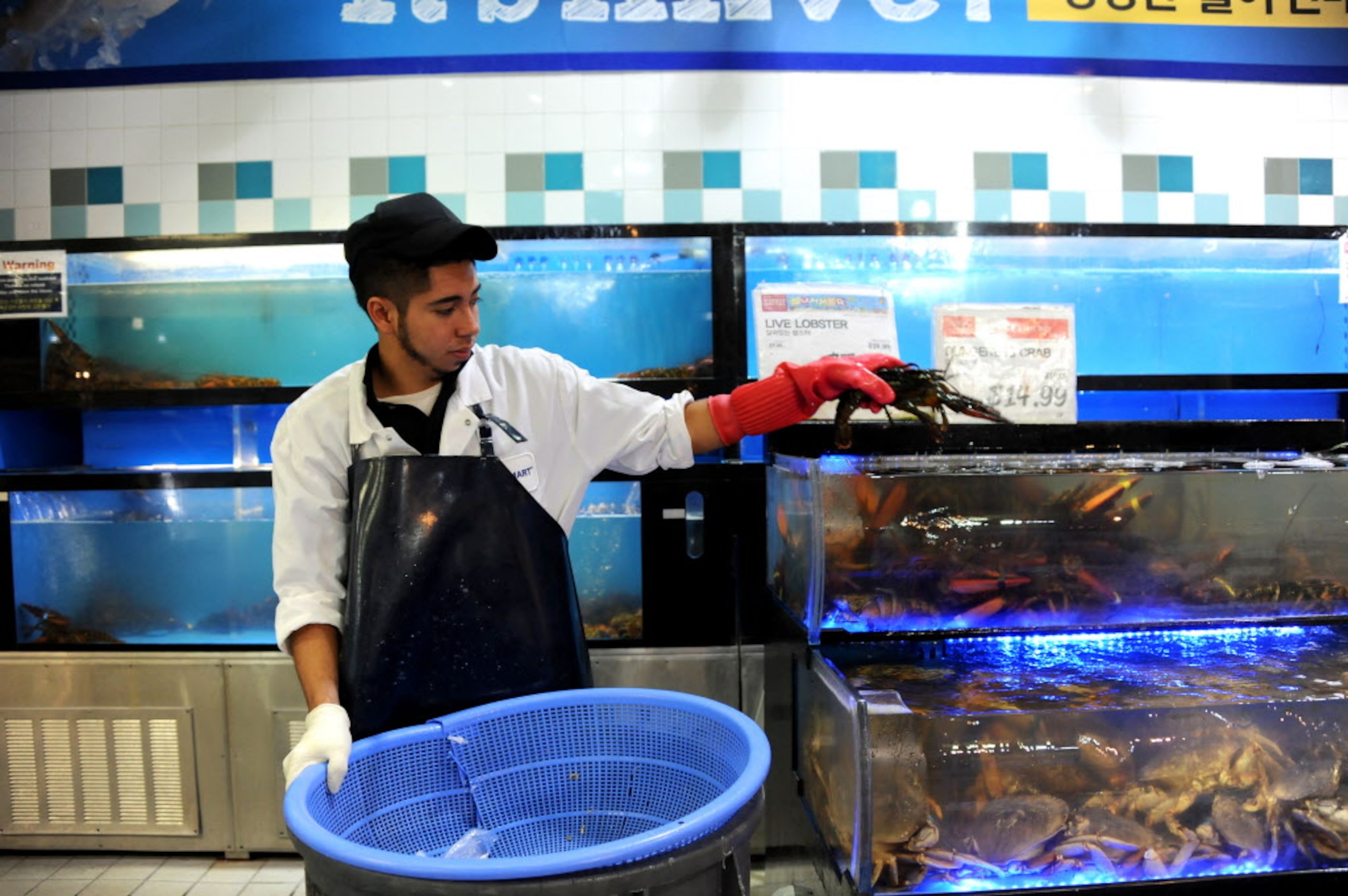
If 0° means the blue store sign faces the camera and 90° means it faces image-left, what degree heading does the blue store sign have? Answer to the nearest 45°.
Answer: approximately 0°

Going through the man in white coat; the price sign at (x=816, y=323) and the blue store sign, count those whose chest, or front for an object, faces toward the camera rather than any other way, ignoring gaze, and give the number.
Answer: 3

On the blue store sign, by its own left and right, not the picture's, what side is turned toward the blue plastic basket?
front

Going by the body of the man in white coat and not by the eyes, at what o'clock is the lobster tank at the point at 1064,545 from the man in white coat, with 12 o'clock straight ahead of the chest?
The lobster tank is roughly at 9 o'clock from the man in white coat.

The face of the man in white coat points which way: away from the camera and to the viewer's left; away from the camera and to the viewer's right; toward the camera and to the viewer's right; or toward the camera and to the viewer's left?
toward the camera and to the viewer's right

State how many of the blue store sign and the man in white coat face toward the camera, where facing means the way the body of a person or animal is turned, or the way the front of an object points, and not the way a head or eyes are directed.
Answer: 2

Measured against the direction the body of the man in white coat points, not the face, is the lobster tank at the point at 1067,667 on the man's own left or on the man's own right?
on the man's own left

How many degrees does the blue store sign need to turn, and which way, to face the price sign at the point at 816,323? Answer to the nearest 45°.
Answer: approximately 45° to its left

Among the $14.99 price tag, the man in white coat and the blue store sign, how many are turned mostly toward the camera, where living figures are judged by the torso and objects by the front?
3
